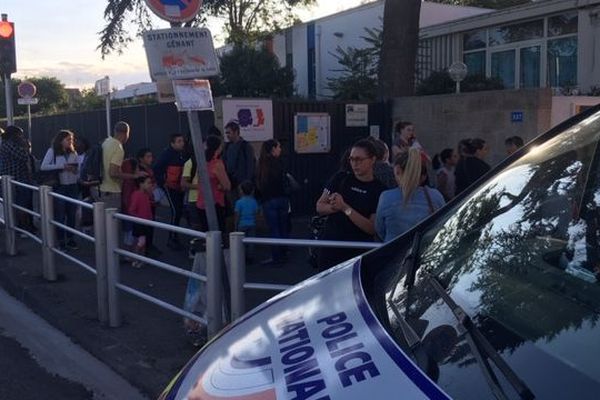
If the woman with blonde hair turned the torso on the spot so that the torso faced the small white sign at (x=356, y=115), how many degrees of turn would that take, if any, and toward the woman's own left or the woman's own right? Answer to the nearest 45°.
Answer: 0° — they already face it

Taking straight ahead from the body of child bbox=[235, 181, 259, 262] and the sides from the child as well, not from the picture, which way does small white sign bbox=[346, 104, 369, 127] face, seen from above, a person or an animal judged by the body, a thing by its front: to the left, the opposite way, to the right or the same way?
the opposite way

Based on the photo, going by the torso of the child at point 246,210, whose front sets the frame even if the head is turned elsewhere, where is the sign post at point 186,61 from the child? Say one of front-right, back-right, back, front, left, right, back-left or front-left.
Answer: back

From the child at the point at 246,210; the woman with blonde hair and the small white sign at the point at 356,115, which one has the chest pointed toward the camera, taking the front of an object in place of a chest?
the small white sign

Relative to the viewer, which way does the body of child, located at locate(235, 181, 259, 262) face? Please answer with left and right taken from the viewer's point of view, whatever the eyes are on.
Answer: facing away from the viewer

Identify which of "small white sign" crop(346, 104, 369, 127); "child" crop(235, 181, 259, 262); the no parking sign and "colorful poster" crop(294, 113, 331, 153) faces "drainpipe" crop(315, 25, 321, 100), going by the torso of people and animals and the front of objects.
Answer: the child

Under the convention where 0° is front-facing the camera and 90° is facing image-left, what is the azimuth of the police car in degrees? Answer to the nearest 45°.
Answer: approximately 45°

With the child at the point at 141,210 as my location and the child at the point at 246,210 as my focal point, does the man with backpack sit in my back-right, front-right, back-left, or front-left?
back-left

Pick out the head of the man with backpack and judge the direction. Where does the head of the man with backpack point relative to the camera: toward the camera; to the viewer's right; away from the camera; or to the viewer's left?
to the viewer's right

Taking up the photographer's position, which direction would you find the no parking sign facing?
facing the viewer

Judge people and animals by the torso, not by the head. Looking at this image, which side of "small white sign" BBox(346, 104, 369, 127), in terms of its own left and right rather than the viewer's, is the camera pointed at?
front

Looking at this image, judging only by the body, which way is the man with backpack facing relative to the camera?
to the viewer's right

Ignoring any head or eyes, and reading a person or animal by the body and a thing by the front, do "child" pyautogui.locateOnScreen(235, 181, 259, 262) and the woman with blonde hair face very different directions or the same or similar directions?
same or similar directions

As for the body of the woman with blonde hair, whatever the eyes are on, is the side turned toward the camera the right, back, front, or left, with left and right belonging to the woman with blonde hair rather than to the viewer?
back
